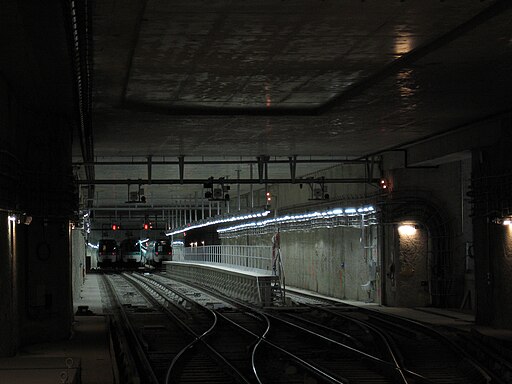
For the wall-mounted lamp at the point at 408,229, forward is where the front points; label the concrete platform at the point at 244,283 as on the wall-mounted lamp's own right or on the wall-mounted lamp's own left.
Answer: on the wall-mounted lamp's own right

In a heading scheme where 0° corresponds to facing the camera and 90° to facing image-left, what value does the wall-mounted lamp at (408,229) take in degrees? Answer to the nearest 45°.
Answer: approximately 45°

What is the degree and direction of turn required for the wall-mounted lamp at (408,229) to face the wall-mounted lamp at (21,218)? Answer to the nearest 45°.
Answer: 0° — it already faces it

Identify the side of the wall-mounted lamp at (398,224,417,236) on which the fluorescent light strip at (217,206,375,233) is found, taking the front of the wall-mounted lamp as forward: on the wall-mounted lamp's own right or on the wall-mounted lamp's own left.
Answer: on the wall-mounted lamp's own right
